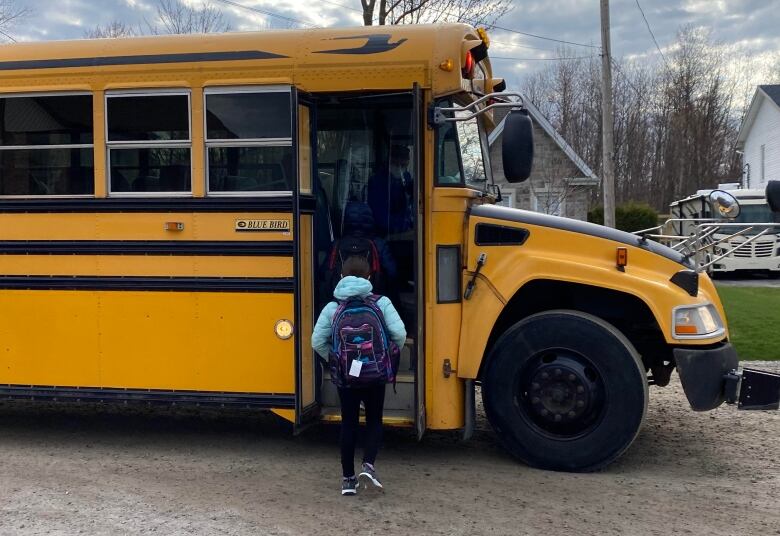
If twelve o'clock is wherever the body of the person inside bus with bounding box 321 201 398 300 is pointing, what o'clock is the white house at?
The white house is roughly at 1 o'clock from the person inside bus.

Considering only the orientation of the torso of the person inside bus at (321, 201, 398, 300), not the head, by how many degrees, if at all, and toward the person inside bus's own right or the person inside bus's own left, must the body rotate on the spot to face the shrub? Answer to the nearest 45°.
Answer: approximately 45° to the person inside bus's own right

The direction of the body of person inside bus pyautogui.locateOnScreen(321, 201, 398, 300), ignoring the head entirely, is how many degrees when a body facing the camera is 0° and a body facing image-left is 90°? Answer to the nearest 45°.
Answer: approximately 180°

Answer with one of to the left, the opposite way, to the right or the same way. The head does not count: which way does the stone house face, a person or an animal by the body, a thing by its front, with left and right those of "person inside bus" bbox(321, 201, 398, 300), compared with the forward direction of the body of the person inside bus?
the opposite way

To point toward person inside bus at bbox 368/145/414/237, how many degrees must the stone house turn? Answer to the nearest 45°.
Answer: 0° — it already faces them

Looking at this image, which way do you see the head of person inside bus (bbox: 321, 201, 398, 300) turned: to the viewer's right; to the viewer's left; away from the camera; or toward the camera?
away from the camera

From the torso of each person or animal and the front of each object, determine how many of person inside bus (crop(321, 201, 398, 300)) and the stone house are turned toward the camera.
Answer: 1
